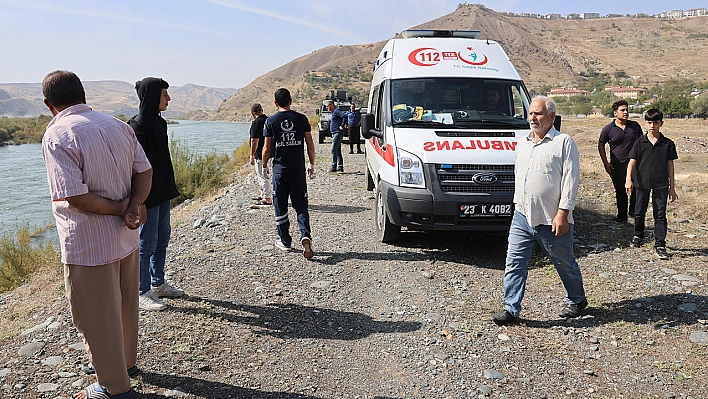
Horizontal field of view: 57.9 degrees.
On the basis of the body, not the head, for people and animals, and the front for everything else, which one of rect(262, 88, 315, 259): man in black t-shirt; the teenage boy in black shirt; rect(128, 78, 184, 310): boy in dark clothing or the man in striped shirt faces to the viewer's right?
the boy in dark clothing

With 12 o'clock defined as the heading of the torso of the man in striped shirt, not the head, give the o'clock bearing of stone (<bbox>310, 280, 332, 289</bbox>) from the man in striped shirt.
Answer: The stone is roughly at 3 o'clock from the man in striped shirt.

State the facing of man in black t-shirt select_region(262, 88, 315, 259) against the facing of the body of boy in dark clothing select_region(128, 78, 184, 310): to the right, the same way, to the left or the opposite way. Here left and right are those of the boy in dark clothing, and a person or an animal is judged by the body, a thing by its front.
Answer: to the left

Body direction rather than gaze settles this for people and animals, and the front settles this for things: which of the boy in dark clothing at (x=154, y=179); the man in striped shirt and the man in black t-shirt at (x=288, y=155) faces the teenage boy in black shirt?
the boy in dark clothing

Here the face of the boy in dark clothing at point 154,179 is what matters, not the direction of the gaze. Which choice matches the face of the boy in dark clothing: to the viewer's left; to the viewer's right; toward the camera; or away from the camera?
to the viewer's right

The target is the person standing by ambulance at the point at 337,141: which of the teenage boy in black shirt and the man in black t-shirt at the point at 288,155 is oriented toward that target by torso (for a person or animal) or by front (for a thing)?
the man in black t-shirt

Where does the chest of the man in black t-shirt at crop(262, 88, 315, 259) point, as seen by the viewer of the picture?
away from the camera

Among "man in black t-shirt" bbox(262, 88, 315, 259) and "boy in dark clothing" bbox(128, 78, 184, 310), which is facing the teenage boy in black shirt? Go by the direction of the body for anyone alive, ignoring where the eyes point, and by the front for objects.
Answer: the boy in dark clothing

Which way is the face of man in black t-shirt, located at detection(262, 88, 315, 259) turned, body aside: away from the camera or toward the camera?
away from the camera

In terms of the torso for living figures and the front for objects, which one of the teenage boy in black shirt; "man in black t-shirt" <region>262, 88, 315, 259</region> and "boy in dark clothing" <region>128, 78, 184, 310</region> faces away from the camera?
the man in black t-shirt

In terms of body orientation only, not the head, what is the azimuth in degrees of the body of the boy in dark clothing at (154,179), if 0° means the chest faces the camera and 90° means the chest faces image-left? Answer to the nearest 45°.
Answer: approximately 270°

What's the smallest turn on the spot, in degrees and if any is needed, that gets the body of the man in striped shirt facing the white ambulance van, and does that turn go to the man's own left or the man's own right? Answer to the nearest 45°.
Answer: approximately 90° to the man's own right

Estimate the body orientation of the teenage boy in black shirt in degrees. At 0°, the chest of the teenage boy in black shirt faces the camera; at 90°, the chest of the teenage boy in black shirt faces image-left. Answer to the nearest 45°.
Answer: approximately 0°

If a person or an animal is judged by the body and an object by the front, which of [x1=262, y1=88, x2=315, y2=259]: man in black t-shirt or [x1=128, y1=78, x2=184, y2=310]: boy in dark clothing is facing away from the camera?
the man in black t-shirt
